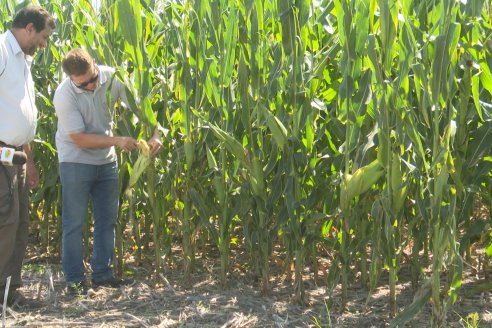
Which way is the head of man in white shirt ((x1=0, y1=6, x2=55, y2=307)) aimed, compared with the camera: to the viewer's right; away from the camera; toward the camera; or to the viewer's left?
to the viewer's right

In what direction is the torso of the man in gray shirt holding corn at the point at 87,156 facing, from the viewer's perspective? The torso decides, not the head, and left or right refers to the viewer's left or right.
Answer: facing the viewer and to the right of the viewer

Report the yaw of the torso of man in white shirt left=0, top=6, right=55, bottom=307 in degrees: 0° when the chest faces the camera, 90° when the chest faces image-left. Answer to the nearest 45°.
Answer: approximately 270°

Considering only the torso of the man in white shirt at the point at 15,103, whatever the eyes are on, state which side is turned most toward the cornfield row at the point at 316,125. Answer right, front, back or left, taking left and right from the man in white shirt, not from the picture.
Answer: front

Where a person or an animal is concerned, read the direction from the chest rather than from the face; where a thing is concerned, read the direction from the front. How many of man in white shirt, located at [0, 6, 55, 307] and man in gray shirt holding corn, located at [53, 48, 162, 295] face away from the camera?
0

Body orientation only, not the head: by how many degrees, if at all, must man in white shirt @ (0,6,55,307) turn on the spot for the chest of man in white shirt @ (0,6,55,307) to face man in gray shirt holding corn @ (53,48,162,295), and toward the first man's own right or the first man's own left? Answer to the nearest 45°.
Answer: approximately 45° to the first man's own left

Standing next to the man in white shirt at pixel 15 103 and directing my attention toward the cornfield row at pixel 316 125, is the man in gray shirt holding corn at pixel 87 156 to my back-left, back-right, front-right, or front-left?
front-left

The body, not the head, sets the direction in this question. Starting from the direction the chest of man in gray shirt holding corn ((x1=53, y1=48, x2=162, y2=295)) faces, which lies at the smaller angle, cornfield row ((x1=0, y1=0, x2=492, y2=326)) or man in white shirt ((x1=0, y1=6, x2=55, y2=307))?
the cornfield row
